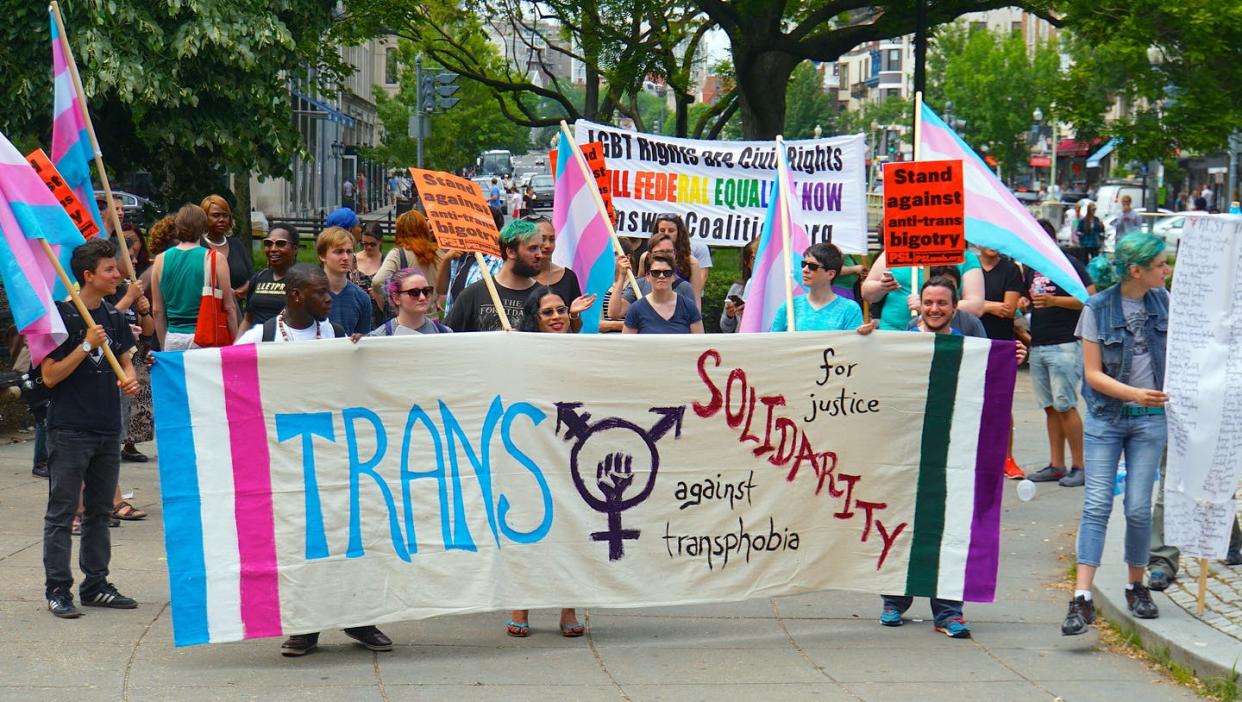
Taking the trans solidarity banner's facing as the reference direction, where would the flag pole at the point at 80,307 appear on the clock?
The flag pole is roughly at 3 o'clock from the trans solidarity banner.

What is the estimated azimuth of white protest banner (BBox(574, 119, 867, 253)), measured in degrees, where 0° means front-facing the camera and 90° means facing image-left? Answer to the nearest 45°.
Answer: approximately 0°

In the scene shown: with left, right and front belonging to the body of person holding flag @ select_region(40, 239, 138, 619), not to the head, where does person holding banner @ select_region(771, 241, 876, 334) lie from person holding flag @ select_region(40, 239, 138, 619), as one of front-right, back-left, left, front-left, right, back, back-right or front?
front-left

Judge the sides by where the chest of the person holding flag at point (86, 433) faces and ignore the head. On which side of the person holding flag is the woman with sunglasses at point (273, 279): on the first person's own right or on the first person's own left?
on the first person's own left

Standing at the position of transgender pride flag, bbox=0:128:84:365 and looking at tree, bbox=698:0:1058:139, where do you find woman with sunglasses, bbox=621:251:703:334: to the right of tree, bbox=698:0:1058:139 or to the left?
right

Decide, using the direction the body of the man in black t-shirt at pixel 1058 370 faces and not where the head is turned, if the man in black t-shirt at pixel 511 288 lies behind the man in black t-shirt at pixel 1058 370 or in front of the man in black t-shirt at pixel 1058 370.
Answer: in front

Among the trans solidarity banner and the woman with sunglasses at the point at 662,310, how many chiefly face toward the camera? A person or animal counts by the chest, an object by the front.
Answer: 2

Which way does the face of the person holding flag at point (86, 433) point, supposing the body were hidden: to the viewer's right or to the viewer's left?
to the viewer's right

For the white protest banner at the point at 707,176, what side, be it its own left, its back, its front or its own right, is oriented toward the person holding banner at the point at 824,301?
front

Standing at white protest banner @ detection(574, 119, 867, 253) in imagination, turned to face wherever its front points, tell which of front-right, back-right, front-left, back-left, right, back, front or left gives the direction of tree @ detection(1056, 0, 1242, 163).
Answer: back-left
